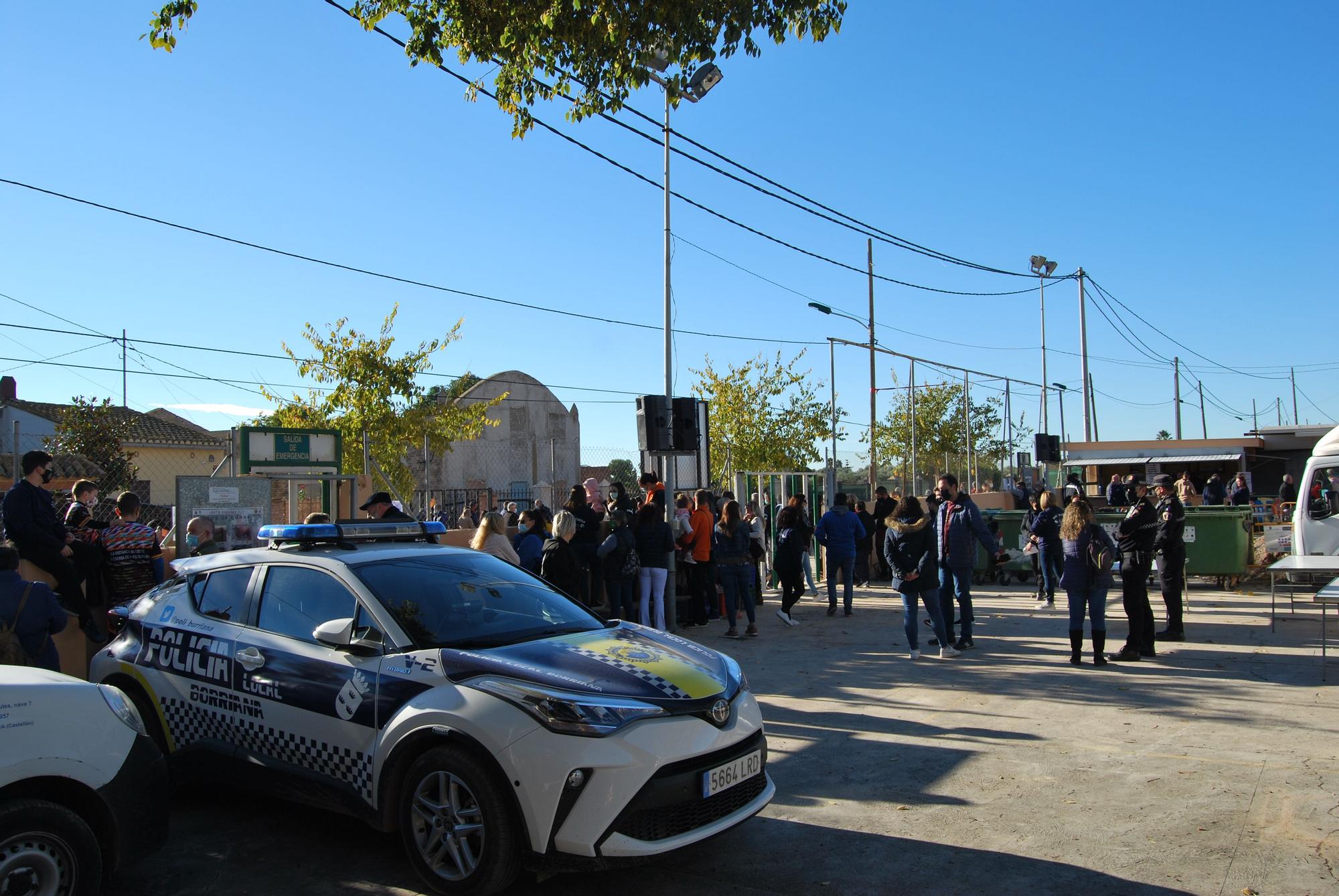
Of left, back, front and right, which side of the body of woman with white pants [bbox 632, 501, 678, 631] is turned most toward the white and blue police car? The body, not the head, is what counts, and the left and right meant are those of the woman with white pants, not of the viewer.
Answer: back

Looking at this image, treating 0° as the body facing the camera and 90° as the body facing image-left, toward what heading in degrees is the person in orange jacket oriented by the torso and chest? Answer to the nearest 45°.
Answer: approximately 135°

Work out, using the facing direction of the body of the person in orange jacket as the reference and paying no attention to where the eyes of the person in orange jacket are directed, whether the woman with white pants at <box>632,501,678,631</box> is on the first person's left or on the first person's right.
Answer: on the first person's left

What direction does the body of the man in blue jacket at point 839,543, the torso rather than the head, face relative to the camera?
away from the camera

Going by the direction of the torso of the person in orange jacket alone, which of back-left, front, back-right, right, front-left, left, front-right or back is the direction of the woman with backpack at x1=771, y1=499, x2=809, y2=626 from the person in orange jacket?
back-right

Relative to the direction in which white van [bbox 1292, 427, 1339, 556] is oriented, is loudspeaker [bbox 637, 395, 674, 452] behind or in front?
in front

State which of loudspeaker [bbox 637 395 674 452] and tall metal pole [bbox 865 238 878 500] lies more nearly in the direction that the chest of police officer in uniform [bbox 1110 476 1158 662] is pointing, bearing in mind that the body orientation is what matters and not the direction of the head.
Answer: the loudspeaker

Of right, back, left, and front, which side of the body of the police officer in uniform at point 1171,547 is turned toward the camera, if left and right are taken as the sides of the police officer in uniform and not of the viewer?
left

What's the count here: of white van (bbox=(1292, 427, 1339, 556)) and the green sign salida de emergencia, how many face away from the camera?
0

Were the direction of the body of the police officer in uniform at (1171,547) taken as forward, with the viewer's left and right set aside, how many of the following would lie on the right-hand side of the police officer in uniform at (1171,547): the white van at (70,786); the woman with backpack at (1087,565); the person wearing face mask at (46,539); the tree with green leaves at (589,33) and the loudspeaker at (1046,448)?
1

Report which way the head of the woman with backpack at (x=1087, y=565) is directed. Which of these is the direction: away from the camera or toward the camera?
away from the camera

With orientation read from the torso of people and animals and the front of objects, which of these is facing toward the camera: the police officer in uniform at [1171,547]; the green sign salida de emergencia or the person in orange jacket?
the green sign salida de emergencia

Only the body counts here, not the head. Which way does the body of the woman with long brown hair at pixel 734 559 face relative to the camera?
away from the camera
